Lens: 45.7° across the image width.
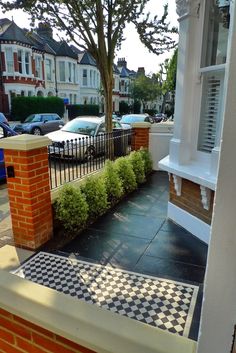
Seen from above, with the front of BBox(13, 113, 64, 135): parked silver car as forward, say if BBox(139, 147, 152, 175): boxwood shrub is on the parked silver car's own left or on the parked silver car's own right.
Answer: on the parked silver car's own left

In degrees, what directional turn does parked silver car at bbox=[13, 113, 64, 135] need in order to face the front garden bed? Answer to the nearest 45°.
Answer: approximately 45° to its left

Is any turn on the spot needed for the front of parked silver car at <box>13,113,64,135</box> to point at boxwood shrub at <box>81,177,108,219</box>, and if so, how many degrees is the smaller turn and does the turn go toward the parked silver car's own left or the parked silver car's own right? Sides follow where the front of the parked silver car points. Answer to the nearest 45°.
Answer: approximately 45° to the parked silver car's own left

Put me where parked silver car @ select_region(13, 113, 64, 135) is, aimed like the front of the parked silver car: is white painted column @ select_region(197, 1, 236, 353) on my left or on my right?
on my left

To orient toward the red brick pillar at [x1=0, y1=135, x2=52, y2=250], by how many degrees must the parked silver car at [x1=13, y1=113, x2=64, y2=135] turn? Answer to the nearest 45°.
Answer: approximately 45° to its left

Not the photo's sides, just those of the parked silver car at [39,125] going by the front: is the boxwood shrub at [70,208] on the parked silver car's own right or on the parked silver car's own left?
on the parked silver car's own left

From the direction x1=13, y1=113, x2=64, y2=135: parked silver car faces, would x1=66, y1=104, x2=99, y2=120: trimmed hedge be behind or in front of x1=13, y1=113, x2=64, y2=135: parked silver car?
behind

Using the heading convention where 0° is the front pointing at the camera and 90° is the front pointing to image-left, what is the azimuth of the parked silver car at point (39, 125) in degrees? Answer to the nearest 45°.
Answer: approximately 45°

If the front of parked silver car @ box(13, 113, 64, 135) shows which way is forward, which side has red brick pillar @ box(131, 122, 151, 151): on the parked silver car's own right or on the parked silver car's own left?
on the parked silver car's own left
